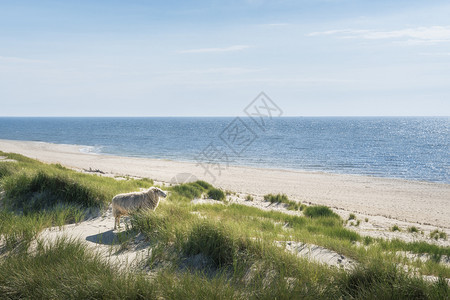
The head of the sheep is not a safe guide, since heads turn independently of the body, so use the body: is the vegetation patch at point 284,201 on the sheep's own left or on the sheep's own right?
on the sheep's own left

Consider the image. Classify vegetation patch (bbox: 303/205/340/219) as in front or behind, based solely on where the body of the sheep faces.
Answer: in front

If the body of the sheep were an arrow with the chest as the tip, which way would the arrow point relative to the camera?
to the viewer's right
